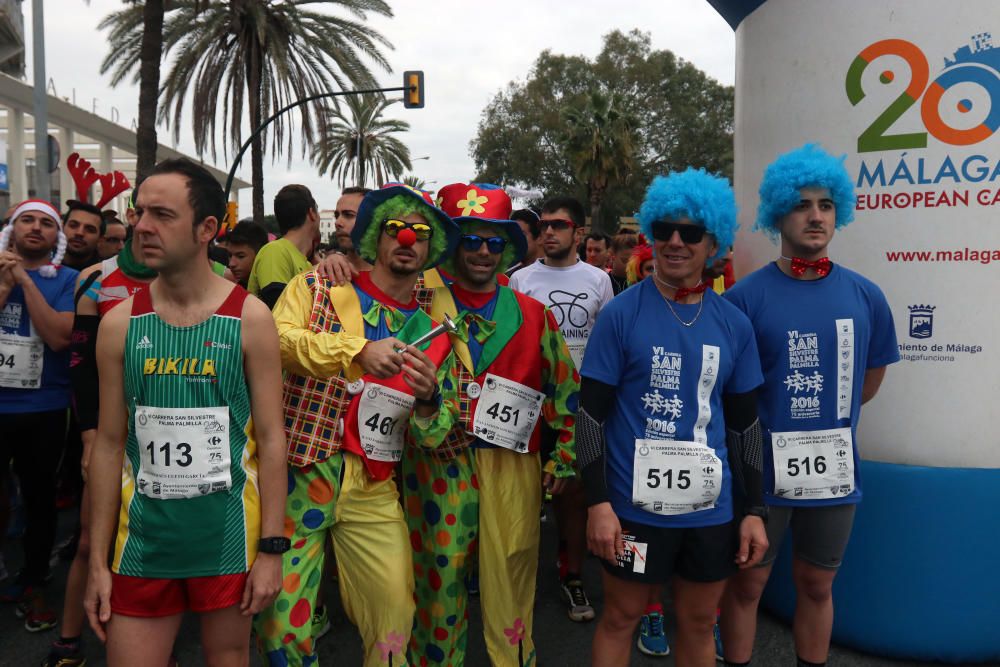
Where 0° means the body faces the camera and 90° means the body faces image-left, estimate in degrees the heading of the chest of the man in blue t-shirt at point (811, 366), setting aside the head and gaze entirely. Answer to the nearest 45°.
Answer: approximately 0°

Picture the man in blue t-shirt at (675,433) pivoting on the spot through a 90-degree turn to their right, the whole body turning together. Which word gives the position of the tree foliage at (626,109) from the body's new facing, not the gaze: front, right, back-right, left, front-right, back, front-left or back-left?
right

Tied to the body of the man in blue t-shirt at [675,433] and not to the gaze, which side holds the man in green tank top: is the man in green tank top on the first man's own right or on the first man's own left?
on the first man's own right
